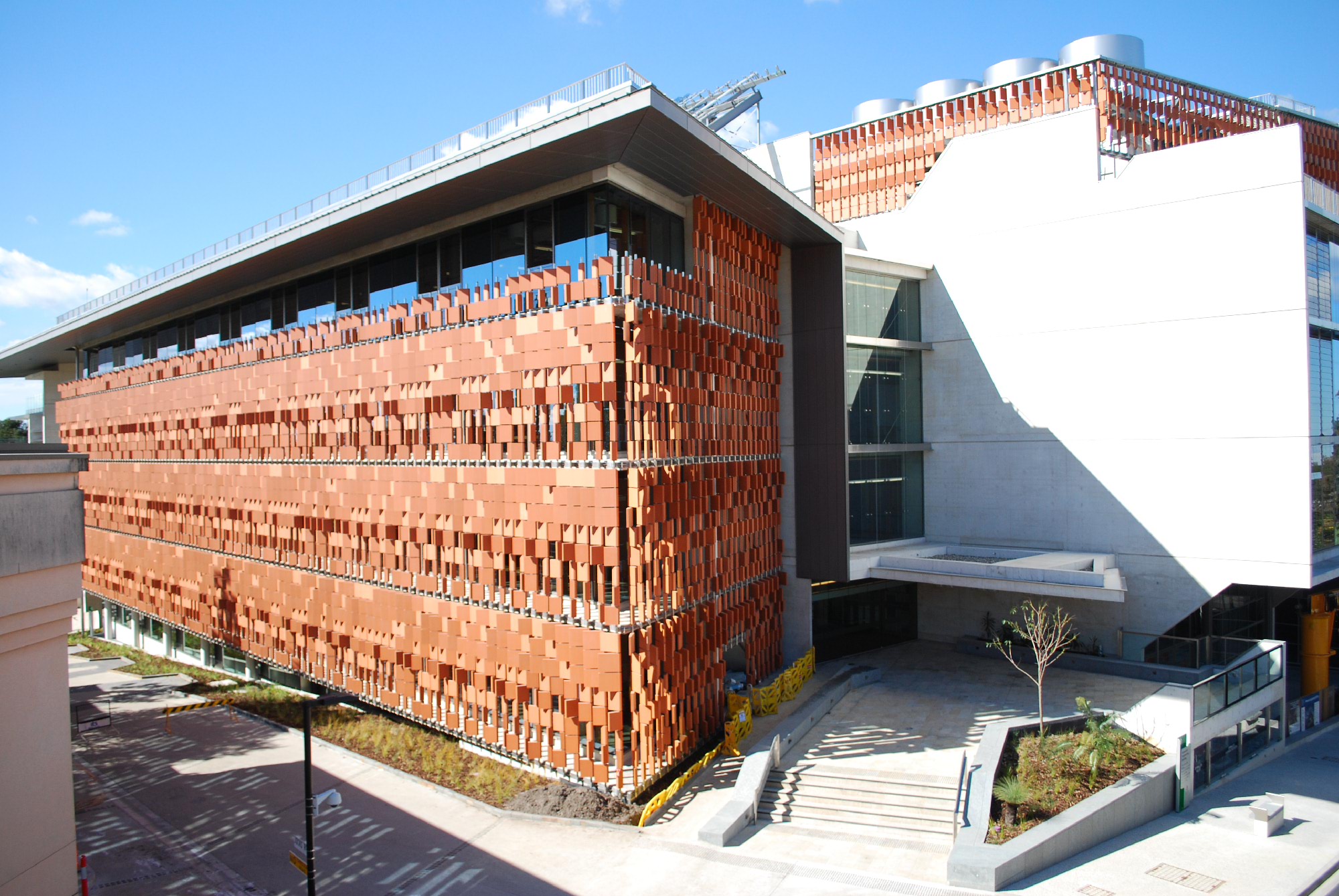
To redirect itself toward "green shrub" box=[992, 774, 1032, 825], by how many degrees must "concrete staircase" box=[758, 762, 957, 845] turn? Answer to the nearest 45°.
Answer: approximately 90° to its left

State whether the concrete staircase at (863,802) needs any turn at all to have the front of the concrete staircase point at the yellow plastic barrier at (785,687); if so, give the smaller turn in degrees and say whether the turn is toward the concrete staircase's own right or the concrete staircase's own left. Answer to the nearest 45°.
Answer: approximately 180°

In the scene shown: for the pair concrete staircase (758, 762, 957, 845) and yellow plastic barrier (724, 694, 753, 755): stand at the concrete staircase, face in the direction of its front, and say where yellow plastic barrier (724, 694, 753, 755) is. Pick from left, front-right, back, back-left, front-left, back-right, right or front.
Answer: back-right

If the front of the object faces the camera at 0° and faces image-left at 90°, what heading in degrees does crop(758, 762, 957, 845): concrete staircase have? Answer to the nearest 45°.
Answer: approximately 0°

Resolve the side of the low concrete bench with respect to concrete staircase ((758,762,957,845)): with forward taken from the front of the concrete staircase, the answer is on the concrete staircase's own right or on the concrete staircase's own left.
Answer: on the concrete staircase's own left

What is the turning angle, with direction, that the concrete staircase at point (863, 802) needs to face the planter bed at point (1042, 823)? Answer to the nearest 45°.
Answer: approximately 90° to its left

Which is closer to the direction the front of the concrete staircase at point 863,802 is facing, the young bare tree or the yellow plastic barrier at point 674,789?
the yellow plastic barrier

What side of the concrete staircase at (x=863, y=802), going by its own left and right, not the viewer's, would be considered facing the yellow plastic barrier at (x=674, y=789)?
right
